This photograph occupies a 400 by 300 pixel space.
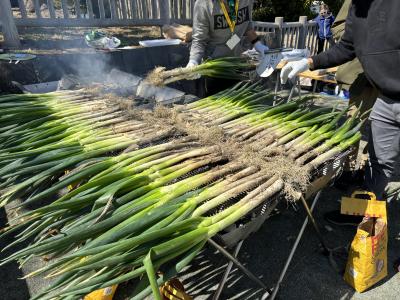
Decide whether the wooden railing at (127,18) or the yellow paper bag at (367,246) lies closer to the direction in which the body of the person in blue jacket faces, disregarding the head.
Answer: the yellow paper bag

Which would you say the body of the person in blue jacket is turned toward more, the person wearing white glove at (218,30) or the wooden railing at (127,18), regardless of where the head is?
the person wearing white glove

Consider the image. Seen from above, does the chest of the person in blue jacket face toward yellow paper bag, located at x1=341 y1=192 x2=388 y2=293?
yes

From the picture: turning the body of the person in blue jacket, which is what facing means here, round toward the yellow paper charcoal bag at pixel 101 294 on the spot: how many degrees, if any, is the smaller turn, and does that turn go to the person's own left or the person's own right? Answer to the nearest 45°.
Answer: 0° — they already face it

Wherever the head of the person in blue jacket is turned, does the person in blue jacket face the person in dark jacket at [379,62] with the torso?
yes

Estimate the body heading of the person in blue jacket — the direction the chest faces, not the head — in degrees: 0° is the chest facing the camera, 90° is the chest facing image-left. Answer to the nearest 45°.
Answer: approximately 0°
